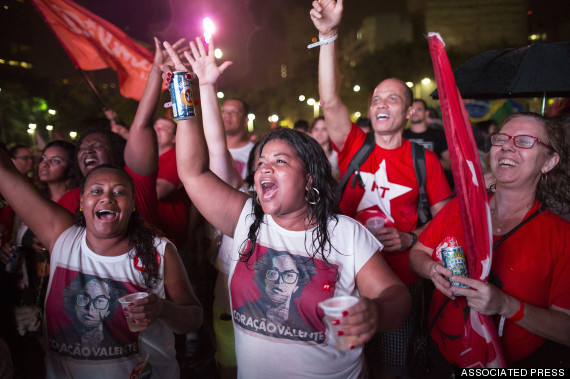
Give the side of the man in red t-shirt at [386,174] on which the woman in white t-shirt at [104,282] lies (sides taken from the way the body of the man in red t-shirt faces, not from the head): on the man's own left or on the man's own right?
on the man's own right

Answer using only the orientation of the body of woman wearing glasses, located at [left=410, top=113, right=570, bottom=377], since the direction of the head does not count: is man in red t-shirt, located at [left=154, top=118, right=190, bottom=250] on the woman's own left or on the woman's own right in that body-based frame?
on the woman's own right

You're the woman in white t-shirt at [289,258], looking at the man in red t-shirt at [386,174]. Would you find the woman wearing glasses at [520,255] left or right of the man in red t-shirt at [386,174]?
right

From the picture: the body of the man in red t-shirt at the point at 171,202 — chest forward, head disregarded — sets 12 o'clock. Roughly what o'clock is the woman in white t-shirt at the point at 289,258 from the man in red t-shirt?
The woman in white t-shirt is roughly at 10 o'clock from the man in red t-shirt.

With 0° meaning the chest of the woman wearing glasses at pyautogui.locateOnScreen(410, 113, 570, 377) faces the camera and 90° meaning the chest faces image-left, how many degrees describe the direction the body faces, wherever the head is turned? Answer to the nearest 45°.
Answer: approximately 45°

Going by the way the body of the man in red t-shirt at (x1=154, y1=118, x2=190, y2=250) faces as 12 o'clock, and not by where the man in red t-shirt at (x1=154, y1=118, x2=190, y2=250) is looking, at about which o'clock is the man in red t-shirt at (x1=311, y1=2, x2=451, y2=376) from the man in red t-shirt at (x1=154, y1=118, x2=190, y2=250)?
the man in red t-shirt at (x1=311, y1=2, x2=451, y2=376) is roughly at 9 o'clock from the man in red t-shirt at (x1=154, y1=118, x2=190, y2=250).

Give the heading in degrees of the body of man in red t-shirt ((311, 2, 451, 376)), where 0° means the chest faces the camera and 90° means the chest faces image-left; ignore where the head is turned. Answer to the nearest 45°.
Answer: approximately 0°

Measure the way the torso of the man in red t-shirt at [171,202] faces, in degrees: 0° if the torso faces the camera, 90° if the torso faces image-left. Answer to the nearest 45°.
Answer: approximately 45°
